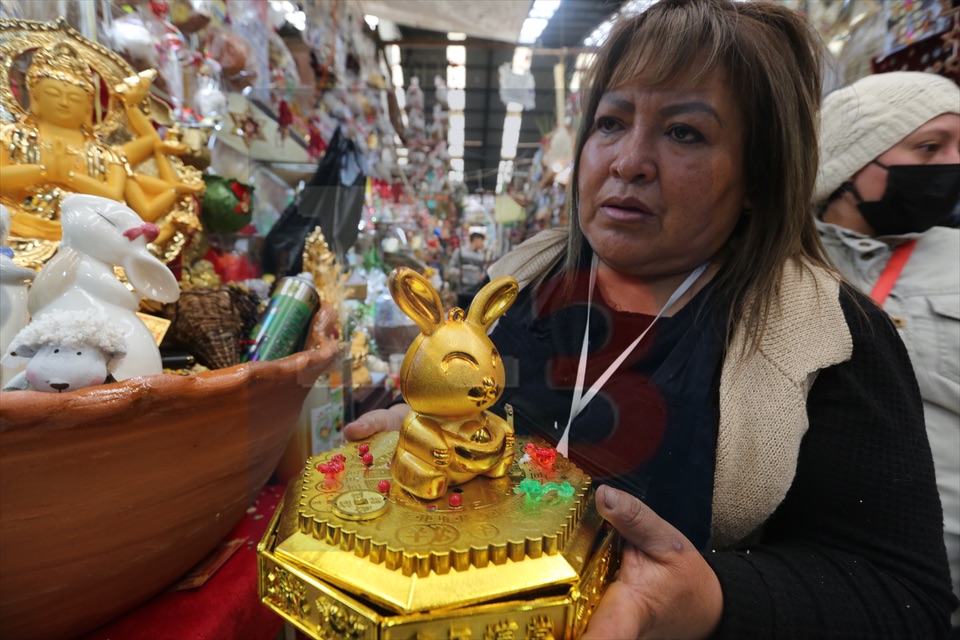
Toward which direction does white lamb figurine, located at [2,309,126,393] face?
toward the camera

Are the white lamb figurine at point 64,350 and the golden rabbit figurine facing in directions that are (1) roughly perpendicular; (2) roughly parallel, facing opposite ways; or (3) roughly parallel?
roughly parallel

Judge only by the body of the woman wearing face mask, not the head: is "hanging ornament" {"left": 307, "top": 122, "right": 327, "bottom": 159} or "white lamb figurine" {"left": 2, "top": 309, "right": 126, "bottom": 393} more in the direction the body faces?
the white lamb figurine

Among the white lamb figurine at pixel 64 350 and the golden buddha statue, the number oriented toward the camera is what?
2

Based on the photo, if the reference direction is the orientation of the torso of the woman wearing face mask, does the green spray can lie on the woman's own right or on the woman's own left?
on the woman's own right

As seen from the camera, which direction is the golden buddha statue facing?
toward the camera

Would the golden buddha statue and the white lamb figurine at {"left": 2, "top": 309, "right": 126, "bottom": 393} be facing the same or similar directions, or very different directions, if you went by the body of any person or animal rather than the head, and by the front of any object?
same or similar directions

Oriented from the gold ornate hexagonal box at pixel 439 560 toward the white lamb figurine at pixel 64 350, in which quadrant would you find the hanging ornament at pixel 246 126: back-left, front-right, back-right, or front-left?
front-right

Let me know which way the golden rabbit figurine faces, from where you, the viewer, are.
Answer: facing the viewer and to the right of the viewer
